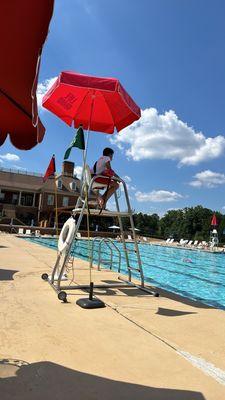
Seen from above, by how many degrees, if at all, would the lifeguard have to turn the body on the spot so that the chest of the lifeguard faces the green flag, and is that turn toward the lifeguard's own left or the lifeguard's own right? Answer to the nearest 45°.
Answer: approximately 135° to the lifeguard's own right

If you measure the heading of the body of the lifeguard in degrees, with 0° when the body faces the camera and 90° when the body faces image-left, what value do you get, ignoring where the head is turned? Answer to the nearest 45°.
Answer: approximately 270°
